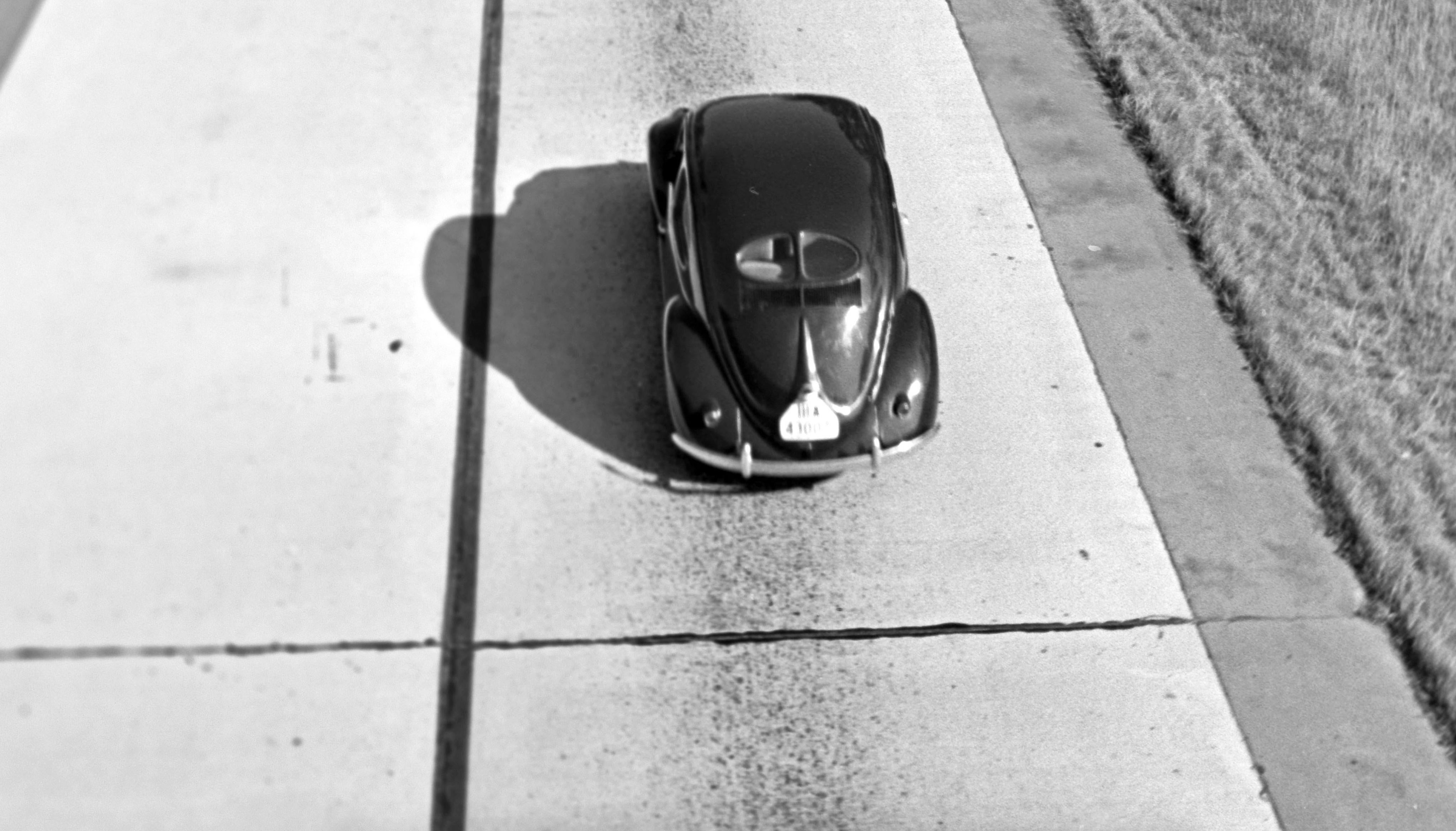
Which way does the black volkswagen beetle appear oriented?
away from the camera
